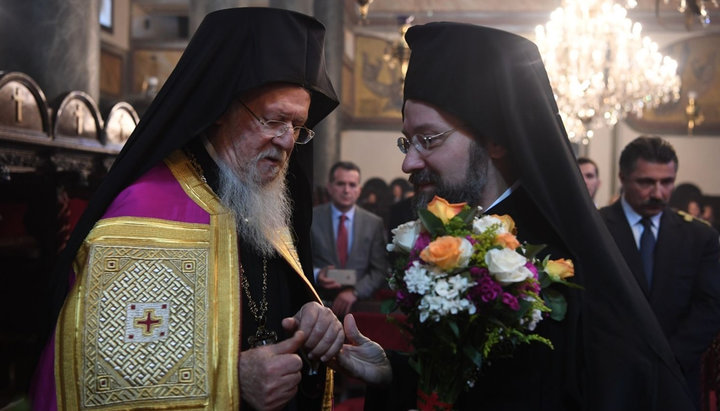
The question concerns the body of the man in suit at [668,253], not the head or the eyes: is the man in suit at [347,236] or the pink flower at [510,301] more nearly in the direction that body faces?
the pink flower

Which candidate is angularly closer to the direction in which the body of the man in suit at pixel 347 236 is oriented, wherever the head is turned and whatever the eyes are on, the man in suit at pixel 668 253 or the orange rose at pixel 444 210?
the orange rose

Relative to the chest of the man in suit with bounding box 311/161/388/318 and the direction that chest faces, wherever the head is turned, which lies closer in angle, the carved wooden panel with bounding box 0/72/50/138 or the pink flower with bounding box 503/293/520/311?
the pink flower

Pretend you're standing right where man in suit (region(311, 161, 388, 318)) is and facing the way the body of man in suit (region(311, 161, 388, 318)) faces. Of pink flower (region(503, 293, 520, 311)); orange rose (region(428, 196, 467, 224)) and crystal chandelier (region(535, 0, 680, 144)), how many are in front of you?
2

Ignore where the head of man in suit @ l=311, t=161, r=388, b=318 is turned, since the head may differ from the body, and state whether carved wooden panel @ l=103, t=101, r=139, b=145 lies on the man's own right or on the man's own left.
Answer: on the man's own right

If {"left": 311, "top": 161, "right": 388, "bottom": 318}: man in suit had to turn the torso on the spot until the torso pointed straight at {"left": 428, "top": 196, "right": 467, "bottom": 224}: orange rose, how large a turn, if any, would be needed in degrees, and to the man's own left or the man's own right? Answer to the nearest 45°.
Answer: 0° — they already face it

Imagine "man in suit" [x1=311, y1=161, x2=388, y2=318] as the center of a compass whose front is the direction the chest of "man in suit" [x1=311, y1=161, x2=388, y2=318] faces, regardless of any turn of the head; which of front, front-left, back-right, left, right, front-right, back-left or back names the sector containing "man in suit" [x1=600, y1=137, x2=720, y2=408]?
front-left

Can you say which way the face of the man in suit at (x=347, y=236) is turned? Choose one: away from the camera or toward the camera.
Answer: toward the camera

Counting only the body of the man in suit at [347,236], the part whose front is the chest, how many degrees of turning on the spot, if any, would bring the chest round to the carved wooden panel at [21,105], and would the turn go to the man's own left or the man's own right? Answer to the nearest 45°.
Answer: approximately 45° to the man's own right

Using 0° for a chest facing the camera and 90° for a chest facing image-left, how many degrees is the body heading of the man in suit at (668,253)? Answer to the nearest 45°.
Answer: approximately 0°

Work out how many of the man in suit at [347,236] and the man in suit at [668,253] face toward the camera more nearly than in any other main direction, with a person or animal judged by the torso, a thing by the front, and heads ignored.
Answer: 2

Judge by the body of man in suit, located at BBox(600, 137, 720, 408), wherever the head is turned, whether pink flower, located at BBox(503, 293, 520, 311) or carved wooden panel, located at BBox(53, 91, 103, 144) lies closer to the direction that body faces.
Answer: the pink flower

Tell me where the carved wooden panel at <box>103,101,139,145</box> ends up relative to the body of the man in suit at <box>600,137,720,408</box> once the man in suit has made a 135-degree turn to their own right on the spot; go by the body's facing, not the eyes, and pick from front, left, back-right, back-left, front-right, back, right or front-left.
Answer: front-left

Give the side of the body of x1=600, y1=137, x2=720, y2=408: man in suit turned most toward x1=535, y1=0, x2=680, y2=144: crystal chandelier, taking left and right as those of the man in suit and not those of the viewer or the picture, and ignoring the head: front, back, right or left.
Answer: back

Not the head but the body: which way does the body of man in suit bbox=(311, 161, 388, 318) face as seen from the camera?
toward the camera

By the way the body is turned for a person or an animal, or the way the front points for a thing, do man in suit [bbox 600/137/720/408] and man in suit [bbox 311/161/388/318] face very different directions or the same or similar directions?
same or similar directions
